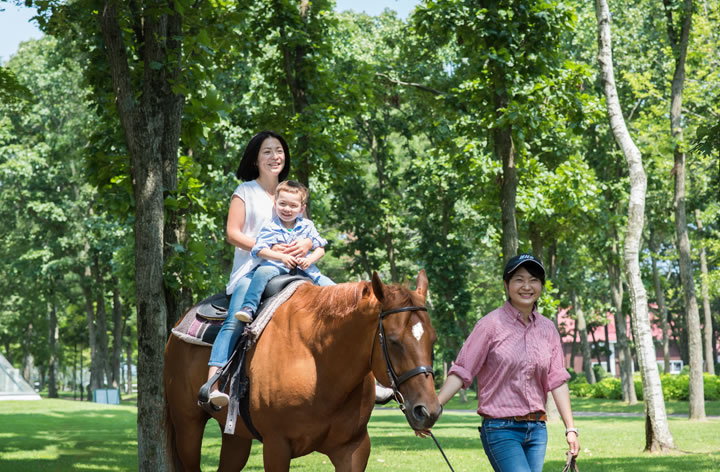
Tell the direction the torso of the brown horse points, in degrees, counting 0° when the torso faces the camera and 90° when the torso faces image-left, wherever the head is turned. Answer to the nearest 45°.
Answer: approximately 315°

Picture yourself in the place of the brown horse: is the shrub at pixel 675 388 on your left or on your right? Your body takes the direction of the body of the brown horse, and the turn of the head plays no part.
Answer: on your left

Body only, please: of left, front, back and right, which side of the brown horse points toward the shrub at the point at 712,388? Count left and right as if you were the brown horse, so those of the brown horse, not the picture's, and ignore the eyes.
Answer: left

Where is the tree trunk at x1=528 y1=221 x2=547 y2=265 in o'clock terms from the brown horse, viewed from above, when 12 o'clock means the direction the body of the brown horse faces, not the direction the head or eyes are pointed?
The tree trunk is roughly at 8 o'clock from the brown horse.
